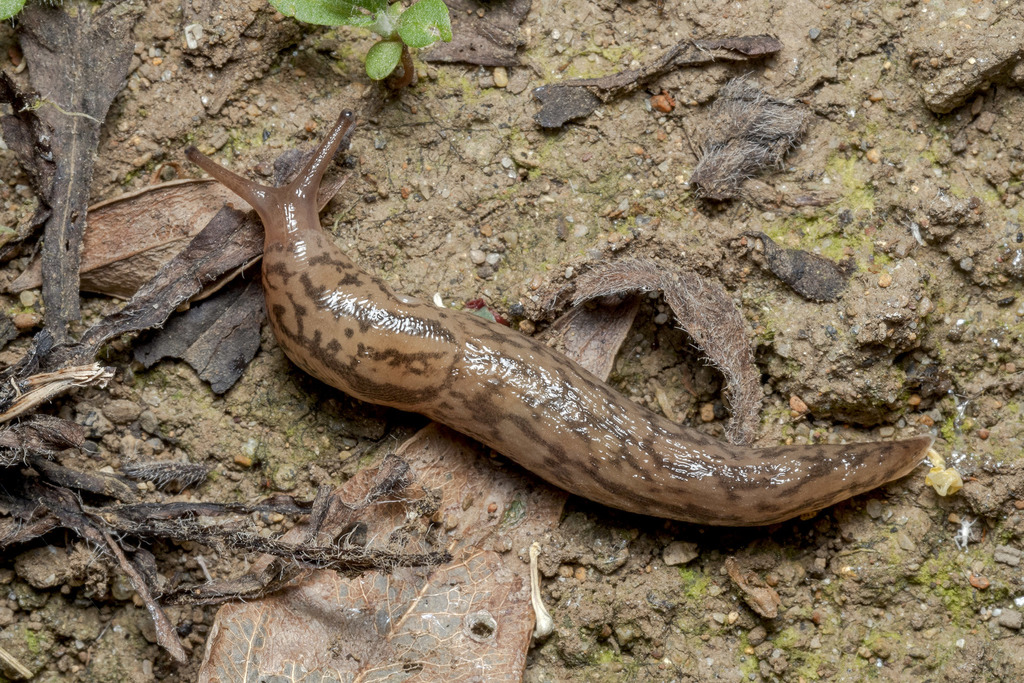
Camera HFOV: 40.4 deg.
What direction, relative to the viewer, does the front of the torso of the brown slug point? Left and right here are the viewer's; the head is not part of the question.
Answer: facing away from the viewer and to the left of the viewer

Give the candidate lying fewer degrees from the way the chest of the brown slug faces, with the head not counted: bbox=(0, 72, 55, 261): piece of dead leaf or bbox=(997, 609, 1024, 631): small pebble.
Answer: the piece of dead leaf

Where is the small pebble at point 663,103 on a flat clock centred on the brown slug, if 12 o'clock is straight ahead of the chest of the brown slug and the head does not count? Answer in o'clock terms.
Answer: The small pebble is roughly at 2 o'clock from the brown slug.

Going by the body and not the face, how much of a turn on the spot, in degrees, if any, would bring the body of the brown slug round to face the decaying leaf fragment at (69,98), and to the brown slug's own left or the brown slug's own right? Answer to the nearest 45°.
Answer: approximately 45° to the brown slug's own left

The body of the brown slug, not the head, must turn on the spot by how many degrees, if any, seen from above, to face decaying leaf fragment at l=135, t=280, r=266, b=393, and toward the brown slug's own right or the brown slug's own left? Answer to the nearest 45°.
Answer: approximately 45° to the brown slug's own left

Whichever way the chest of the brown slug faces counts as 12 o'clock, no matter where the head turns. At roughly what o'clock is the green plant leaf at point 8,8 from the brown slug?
The green plant leaf is roughly at 11 o'clock from the brown slug.

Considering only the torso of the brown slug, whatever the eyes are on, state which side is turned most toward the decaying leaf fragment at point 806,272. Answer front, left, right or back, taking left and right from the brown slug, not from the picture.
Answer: right

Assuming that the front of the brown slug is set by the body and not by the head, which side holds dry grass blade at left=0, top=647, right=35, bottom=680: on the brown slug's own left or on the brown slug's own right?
on the brown slug's own left

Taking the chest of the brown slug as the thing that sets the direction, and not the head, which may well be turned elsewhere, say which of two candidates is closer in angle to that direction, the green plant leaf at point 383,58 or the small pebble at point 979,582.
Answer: the green plant leaf

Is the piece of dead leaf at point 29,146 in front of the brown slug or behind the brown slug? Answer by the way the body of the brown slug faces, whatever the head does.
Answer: in front

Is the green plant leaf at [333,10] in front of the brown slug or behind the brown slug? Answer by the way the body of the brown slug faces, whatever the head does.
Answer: in front

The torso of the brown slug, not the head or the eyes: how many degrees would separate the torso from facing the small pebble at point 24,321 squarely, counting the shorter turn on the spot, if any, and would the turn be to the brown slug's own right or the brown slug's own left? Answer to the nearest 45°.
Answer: approximately 45° to the brown slug's own left

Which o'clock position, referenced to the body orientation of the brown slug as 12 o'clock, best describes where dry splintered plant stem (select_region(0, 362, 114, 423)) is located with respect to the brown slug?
The dry splintered plant stem is roughly at 10 o'clock from the brown slug.

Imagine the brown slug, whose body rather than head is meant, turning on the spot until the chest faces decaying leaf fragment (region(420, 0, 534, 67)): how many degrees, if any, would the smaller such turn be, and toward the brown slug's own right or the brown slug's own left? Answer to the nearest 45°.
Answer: approximately 45° to the brown slug's own right

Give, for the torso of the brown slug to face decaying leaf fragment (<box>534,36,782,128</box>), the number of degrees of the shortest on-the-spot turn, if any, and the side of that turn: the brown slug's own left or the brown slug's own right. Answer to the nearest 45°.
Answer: approximately 45° to the brown slug's own right

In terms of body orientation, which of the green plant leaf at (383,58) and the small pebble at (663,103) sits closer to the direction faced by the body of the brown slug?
the green plant leaf

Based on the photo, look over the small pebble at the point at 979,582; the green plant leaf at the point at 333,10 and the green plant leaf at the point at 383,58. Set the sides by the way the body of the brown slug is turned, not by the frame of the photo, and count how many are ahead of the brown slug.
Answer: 2
